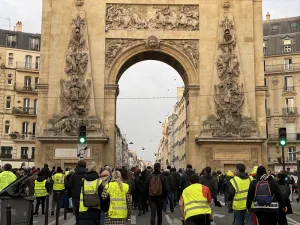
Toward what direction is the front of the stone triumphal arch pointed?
toward the camera

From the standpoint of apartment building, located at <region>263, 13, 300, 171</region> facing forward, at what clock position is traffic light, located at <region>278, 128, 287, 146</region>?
The traffic light is roughly at 12 o'clock from the apartment building.

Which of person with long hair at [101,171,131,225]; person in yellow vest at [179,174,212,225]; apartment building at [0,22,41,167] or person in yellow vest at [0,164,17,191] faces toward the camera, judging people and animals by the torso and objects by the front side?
the apartment building

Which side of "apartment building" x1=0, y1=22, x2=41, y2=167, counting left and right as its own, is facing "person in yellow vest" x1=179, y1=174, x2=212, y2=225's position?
front

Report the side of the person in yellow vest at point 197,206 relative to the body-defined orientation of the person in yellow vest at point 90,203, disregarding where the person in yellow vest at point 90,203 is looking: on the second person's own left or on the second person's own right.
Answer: on the second person's own right

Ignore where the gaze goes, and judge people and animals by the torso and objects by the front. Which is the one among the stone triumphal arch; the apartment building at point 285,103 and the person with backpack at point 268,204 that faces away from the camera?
the person with backpack

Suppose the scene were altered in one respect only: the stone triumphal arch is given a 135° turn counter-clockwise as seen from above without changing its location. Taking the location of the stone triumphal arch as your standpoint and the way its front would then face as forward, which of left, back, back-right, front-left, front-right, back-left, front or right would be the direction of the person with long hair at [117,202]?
back-right

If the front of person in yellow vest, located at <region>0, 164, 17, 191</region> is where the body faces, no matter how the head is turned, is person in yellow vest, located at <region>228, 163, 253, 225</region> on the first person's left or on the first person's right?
on the first person's right

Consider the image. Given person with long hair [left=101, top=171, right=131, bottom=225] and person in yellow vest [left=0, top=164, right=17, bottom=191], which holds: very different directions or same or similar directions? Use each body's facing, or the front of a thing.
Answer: same or similar directions

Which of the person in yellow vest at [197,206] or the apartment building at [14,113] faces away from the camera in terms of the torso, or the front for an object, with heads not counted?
the person in yellow vest

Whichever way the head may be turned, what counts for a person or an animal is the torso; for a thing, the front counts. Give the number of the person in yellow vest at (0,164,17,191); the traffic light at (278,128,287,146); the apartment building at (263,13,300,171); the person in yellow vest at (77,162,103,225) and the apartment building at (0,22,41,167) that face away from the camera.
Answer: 2

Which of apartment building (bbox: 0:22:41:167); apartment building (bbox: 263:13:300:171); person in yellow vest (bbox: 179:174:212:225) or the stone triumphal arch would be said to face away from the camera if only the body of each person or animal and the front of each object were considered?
the person in yellow vest

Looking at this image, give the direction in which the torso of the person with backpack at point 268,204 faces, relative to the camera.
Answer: away from the camera

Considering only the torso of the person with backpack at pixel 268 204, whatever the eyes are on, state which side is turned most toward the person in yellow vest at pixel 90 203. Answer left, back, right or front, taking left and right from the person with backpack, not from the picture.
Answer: left

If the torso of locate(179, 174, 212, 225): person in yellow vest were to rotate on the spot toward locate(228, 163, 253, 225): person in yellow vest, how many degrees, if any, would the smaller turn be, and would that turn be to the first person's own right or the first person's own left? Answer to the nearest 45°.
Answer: approximately 45° to the first person's own right

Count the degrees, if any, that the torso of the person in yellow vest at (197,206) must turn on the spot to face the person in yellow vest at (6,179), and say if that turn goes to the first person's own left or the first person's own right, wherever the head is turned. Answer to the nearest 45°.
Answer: approximately 45° to the first person's own left

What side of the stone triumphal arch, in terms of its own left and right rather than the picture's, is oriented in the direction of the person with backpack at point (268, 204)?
front

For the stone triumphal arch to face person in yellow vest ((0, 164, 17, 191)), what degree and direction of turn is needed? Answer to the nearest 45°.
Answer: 0° — it already faces them

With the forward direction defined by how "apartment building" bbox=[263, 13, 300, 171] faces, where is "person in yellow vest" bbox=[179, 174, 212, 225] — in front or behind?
in front

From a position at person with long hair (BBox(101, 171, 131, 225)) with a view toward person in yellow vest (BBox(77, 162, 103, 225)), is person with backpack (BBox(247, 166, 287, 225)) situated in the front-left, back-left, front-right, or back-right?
back-right

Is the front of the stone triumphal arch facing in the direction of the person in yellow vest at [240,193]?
yes
